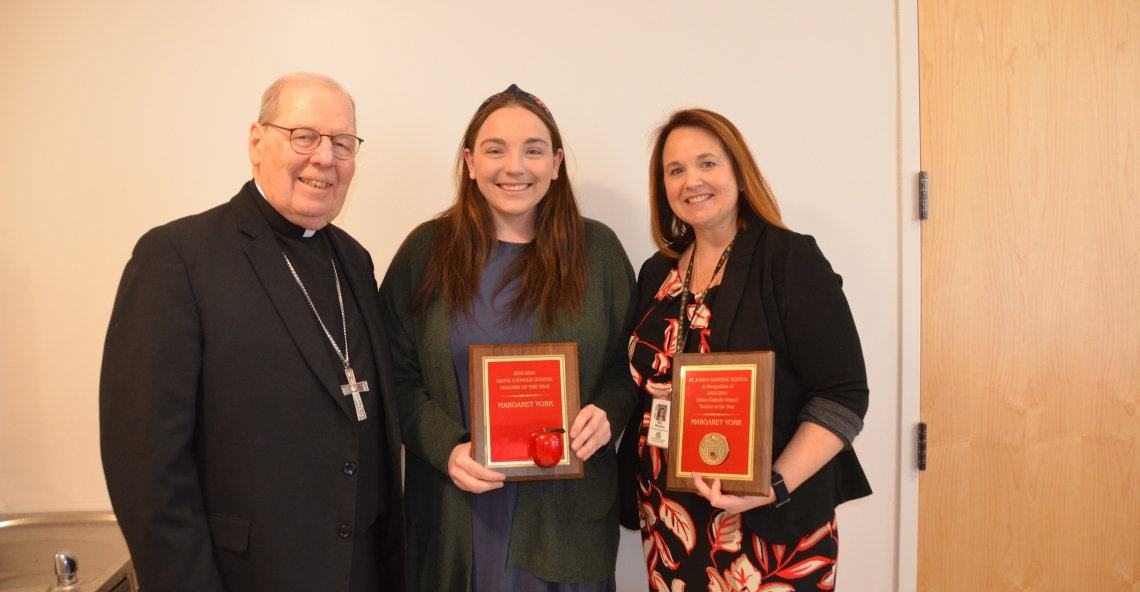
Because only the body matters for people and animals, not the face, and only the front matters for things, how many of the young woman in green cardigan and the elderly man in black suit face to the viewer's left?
0

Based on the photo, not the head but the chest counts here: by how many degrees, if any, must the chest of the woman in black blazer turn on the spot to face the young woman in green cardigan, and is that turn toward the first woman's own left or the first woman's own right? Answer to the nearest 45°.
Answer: approximately 45° to the first woman's own right

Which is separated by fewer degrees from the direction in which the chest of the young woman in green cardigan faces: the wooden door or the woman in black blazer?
the woman in black blazer

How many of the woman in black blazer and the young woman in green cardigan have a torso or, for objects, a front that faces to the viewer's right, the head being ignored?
0

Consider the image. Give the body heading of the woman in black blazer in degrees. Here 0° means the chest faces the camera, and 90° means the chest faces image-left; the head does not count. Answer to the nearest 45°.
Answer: approximately 45°

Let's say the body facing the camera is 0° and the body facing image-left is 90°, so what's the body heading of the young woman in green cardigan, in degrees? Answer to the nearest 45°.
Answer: approximately 0°

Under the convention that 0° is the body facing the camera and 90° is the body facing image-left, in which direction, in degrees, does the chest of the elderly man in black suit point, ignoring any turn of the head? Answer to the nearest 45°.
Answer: approximately 315°
